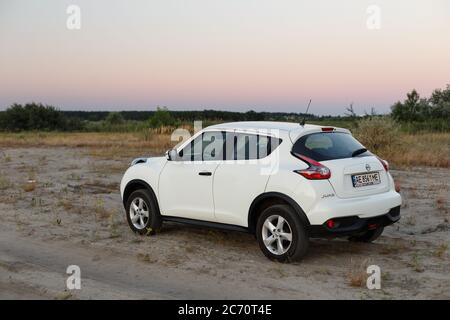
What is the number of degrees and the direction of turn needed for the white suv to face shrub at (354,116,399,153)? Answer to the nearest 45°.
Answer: approximately 45° to its right

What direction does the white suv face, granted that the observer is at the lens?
facing away from the viewer and to the left of the viewer

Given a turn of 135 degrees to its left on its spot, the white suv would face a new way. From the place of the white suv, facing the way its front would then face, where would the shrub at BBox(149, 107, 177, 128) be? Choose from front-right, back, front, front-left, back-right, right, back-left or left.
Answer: back
